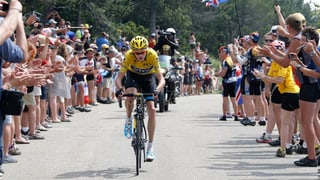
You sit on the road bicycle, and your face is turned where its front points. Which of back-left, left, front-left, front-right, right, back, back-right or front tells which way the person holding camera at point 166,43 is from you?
back

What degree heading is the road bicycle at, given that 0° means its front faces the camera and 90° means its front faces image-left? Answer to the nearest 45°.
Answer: approximately 0°

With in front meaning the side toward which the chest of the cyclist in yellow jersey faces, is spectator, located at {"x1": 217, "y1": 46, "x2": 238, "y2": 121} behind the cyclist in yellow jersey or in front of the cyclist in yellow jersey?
behind

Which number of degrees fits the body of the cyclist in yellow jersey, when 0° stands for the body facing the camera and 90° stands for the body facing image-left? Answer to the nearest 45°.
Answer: approximately 0°

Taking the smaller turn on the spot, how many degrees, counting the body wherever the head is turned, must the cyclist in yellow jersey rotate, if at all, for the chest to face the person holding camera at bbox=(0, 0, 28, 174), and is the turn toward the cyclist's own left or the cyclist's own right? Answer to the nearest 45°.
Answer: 0° — they already face them
